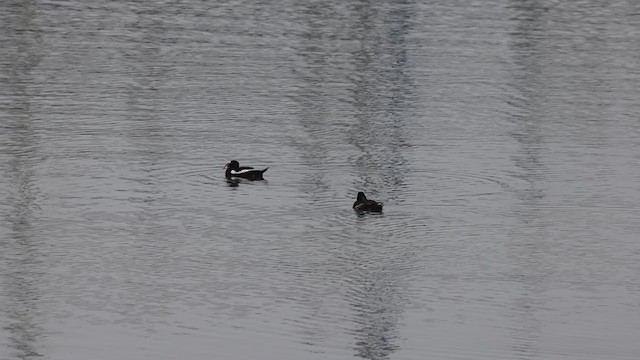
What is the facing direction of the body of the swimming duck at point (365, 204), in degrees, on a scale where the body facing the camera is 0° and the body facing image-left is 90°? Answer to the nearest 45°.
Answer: approximately 90°

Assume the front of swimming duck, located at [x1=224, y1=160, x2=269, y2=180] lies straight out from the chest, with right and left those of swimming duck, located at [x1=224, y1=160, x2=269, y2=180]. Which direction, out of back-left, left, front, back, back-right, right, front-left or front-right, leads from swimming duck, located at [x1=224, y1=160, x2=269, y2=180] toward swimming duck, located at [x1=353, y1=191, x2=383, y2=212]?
back-left

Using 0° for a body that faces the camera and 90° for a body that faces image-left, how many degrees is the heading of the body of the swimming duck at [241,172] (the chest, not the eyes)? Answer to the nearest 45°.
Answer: approximately 90°
